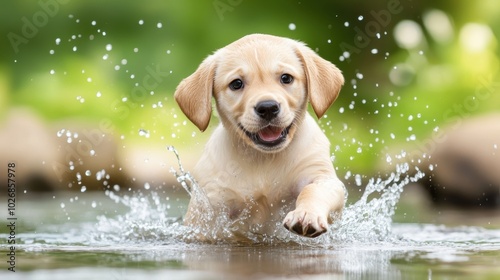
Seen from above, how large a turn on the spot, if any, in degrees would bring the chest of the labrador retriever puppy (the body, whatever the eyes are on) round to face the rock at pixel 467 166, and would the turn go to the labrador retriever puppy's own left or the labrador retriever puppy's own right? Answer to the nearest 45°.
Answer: approximately 135° to the labrador retriever puppy's own left

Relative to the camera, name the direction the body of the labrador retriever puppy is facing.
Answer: toward the camera
